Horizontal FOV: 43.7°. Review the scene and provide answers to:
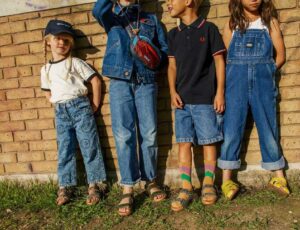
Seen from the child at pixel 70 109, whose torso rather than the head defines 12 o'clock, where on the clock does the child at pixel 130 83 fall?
the child at pixel 130 83 is roughly at 10 o'clock from the child at pixel 70 109.

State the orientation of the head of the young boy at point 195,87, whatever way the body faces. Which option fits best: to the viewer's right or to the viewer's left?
to the viewer's left

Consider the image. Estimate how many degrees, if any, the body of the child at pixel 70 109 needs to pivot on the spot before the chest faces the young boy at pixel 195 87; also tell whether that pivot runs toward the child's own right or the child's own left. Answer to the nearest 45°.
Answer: approximately 45° to the child's own left

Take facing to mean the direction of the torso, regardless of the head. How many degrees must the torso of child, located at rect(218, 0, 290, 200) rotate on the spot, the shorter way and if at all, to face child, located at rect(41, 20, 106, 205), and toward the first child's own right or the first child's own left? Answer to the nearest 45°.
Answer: approximately 90° to the first child's own right

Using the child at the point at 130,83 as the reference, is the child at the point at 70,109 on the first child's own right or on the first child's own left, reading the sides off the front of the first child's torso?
on the first child's own right

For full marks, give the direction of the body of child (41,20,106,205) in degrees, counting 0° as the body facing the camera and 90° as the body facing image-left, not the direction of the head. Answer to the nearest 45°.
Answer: approximately 0°

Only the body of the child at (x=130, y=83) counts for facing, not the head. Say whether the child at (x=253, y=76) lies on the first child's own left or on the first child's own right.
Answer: on the first child's own left

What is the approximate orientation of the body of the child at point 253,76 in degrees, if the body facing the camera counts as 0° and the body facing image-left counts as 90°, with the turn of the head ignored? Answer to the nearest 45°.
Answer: approximately 0°
